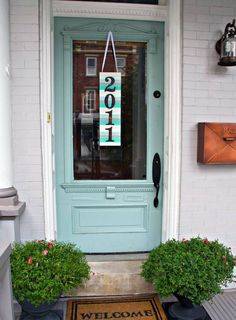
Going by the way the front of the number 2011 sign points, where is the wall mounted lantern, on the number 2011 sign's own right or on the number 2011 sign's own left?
on the number 2011 sign's own left

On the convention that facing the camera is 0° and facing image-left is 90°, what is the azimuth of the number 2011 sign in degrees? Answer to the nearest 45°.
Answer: approximately 0°

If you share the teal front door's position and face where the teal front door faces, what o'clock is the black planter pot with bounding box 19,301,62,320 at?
The black planter pot is roughly at 1 o'clock from the teal front door.

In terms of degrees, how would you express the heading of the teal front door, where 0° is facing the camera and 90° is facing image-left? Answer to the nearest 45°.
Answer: approximately 0°

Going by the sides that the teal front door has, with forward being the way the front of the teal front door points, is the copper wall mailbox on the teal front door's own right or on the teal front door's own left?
on the teal front door's own left

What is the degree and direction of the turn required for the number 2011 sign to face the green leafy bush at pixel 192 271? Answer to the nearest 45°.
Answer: approximately 45° to its left

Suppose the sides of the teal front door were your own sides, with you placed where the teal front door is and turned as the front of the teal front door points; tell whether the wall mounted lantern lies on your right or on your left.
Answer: on your left
